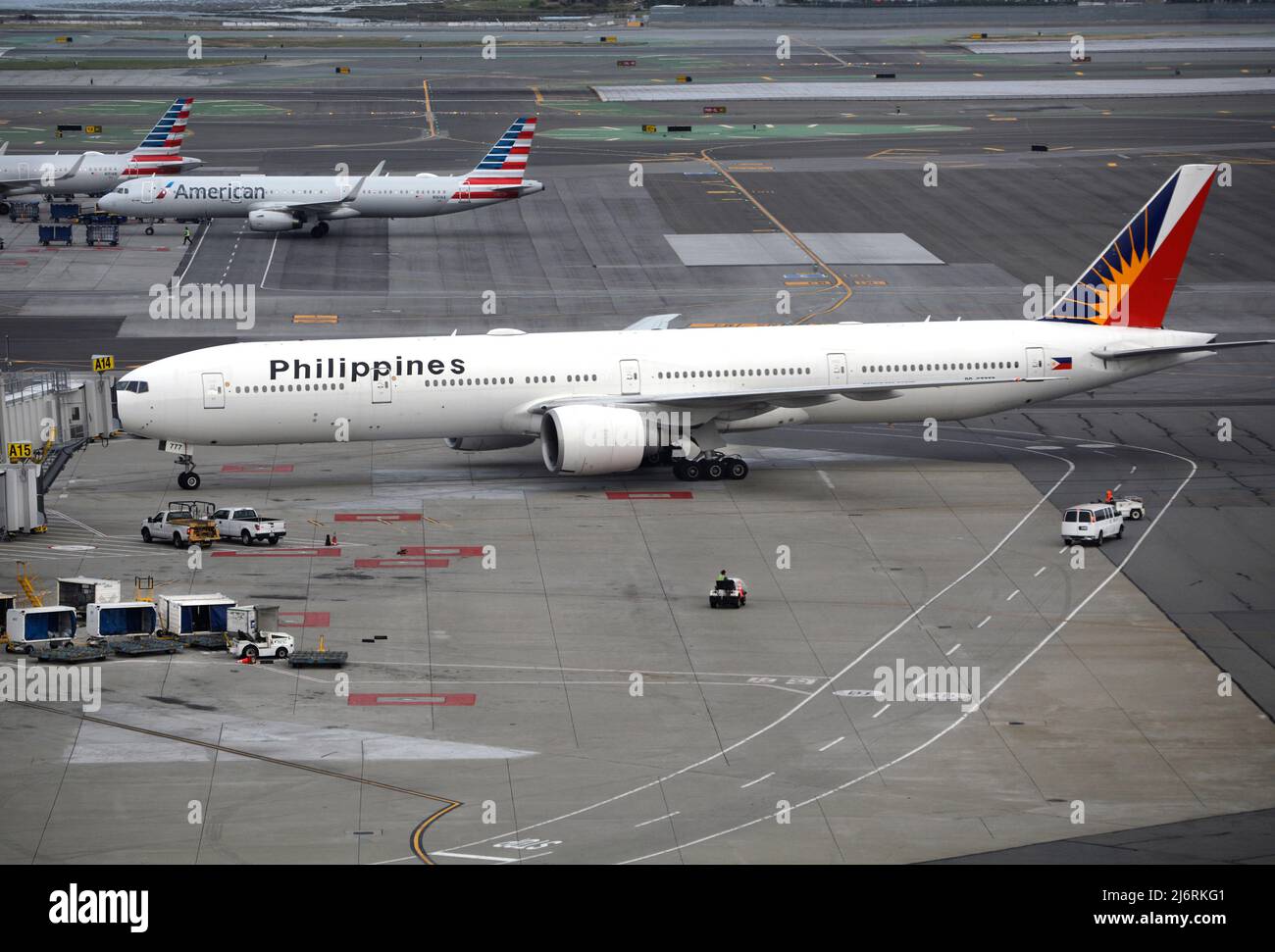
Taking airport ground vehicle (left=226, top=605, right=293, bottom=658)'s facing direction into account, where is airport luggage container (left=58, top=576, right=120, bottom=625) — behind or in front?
behind

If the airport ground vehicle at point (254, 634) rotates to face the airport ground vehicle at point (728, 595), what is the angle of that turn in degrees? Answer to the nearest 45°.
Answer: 0° — it already faces it

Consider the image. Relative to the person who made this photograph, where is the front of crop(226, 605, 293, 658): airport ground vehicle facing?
facing to the right of the viewer

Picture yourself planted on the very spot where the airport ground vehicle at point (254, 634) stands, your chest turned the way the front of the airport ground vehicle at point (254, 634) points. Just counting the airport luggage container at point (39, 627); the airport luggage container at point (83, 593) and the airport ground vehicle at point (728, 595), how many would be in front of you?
1

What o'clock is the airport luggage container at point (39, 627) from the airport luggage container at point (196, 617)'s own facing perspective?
the airport luggage container at point (39, 627) is roughly at 3 o'clock from the airport luggage container at point (196, 617).

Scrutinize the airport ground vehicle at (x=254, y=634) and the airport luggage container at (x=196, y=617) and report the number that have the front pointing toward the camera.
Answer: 1

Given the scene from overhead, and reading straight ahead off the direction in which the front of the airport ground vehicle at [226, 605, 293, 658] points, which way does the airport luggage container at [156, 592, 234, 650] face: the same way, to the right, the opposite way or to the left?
to the right

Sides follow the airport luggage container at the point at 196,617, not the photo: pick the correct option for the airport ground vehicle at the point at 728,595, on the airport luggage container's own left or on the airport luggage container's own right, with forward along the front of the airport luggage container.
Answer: on the airport luggage container's own left
